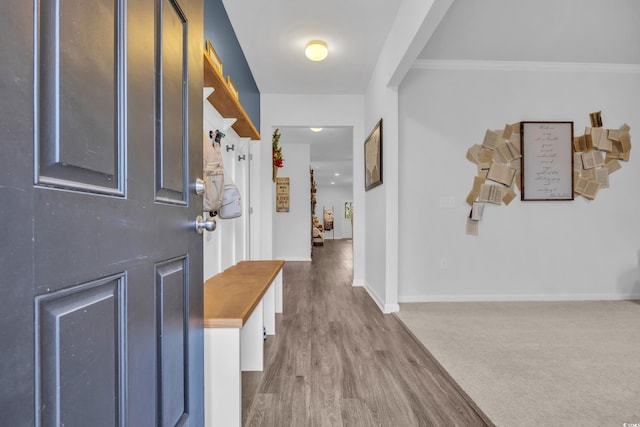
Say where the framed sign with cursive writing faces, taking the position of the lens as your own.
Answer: facing the viewer

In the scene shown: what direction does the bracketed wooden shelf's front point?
to the viewer's right

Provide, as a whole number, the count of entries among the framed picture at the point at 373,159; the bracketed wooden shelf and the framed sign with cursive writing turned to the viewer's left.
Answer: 1

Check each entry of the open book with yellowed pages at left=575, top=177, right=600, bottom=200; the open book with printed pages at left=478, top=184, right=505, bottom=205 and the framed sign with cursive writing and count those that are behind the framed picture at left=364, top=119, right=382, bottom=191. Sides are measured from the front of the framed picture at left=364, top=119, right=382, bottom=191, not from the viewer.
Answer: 3

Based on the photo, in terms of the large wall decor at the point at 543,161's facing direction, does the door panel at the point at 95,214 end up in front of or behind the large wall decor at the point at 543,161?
in front

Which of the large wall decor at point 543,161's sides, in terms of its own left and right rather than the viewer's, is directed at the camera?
front

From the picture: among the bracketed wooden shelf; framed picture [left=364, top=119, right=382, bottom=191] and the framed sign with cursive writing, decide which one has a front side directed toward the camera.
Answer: the framed sign with cursive writing

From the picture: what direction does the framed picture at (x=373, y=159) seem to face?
to the viewer's left

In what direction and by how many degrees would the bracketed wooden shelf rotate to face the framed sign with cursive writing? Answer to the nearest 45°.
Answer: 0° — it already faces it

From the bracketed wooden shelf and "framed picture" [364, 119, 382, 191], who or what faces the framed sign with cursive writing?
the bracketed wooden shelf

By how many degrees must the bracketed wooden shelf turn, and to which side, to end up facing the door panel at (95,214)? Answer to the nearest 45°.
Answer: approximately 90° to its right
